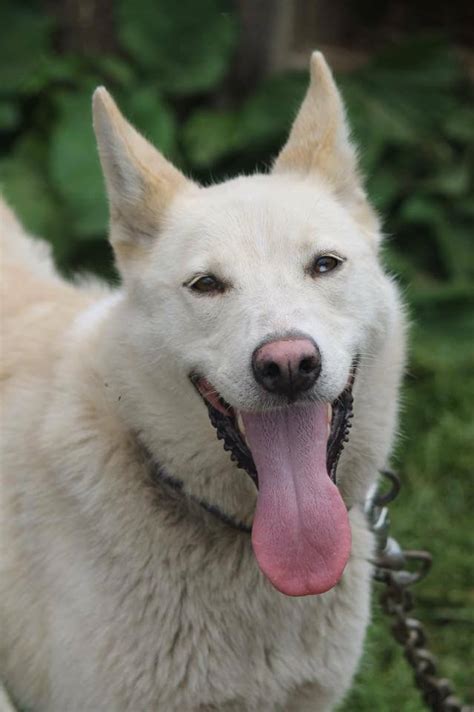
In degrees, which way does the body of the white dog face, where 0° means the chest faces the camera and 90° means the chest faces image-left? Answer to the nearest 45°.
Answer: approximately 315°
